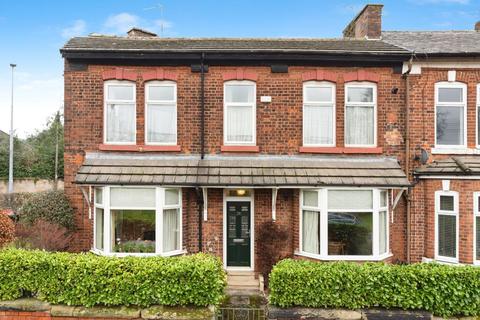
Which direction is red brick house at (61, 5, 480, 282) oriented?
toward the camera

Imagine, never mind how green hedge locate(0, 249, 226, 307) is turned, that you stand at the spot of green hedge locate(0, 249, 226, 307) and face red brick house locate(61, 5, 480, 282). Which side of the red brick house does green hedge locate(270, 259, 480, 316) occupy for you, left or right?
right

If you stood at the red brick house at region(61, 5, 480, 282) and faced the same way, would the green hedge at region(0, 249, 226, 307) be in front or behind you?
in front

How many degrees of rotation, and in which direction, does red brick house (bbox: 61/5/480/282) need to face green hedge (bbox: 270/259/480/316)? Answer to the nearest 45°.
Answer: approximately 45° to its left
